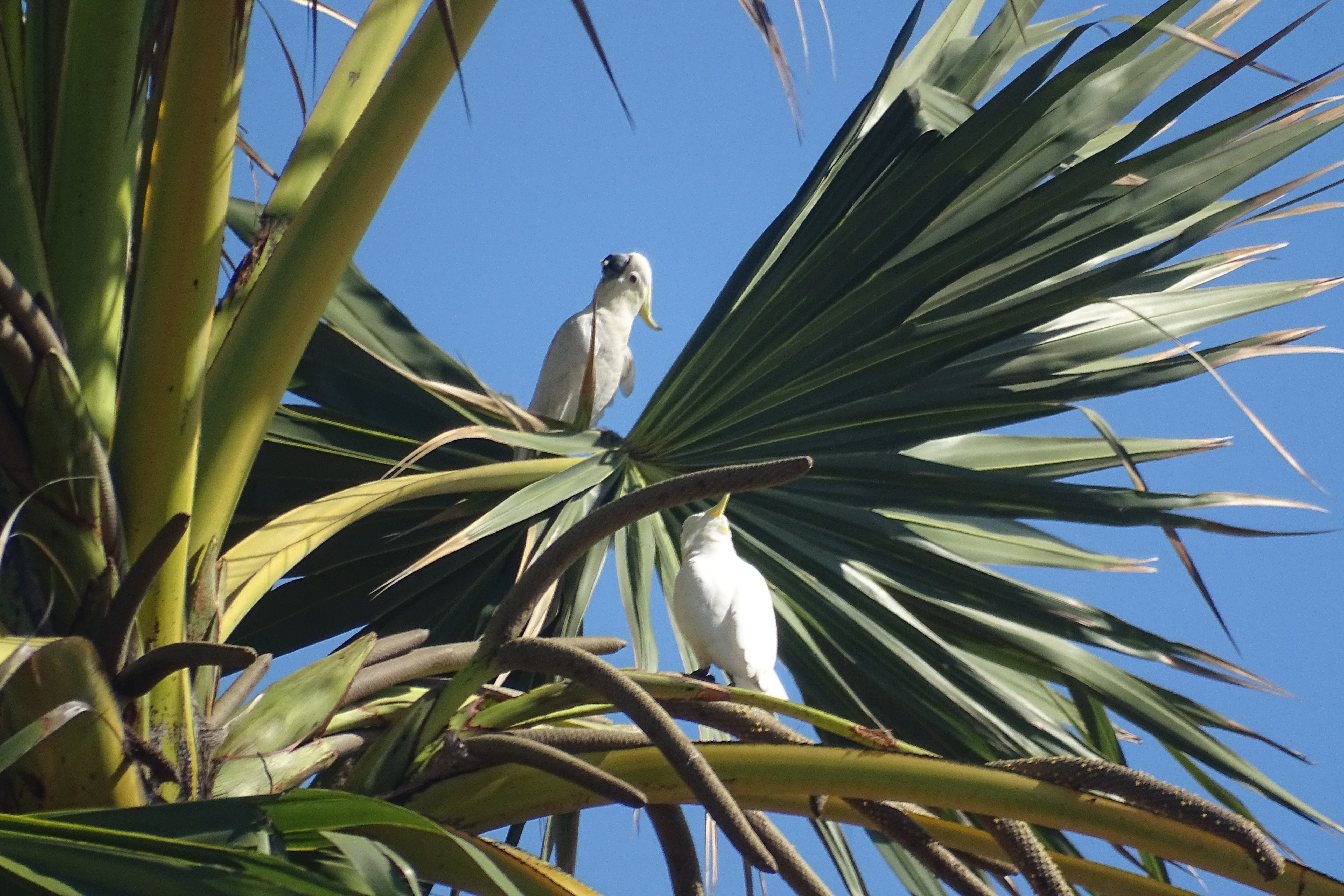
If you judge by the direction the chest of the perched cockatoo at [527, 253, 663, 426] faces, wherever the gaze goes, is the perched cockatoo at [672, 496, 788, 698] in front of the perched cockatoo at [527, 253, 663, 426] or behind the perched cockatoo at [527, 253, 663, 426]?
in front

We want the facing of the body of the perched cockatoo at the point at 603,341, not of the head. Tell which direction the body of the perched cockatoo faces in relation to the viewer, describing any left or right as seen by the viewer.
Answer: facing the viewer and to the right of the viewer
